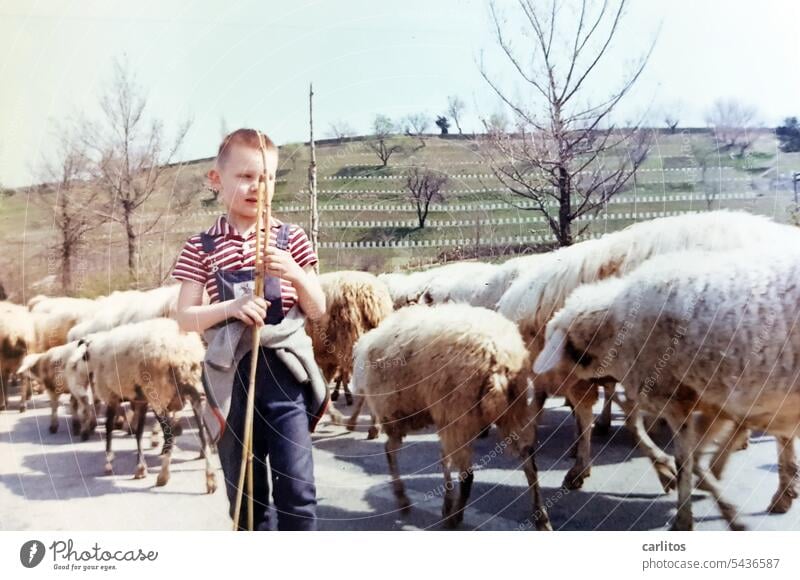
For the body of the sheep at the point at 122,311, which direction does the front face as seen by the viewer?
to the viewer's left

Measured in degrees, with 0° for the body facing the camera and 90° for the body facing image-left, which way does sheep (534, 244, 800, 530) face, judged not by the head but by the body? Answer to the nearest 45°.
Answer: approximately 90°

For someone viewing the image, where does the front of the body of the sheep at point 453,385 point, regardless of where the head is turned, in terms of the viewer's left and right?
facing away from the viewer and to the left of the viewer

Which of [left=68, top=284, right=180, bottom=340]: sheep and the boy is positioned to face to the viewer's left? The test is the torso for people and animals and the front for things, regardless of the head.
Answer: the sheep
